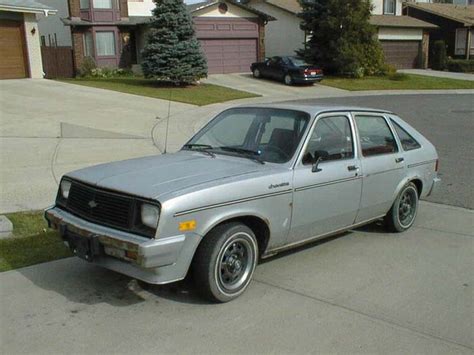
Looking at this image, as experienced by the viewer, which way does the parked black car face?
facing away from the viewer and to the left of the viewer

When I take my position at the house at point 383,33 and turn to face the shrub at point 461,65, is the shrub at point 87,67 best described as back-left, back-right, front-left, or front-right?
back-right

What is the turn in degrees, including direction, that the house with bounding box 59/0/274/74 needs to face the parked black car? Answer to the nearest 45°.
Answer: approximately 45° to its left

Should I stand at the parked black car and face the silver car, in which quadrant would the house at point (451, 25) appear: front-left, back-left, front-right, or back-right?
back-left

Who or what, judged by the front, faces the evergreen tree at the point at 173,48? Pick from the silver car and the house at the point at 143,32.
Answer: the house

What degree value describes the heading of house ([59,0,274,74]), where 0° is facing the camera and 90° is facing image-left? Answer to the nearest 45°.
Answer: approximately 0°

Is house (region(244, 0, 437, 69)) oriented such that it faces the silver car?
yes

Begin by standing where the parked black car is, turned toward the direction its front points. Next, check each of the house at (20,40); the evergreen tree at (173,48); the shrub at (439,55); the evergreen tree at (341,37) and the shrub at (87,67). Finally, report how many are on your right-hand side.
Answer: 2

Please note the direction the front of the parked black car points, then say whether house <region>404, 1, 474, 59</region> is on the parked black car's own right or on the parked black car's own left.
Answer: on the parked black car's own right

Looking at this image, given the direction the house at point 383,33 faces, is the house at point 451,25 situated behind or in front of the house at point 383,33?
behind

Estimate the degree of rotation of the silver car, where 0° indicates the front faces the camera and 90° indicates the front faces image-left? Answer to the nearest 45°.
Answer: approximately 45°

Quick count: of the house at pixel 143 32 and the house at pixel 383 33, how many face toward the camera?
2

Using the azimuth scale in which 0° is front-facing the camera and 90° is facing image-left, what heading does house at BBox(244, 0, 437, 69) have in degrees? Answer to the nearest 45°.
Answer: approximately 0°
